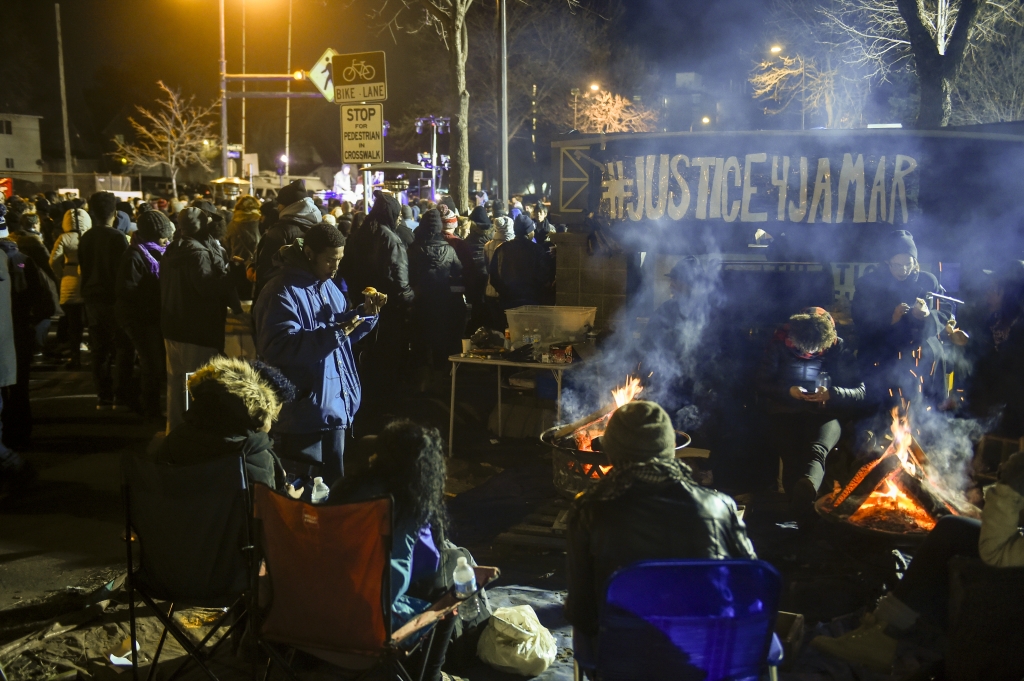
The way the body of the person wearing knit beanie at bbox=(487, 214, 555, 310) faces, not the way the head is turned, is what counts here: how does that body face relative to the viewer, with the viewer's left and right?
facing away from the viewer

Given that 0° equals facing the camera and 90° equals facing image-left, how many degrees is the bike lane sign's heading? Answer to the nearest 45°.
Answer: approximately 0°

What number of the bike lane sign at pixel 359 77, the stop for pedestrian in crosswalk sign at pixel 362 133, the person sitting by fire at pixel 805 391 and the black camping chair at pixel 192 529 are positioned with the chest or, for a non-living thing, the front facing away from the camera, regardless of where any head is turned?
1

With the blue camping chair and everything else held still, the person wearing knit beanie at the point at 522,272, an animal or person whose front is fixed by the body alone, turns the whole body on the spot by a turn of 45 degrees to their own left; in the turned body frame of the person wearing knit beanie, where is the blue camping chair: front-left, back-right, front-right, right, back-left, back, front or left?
back-left

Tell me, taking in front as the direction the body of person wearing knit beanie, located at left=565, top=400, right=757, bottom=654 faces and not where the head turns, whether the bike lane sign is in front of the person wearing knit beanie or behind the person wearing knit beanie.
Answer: in front

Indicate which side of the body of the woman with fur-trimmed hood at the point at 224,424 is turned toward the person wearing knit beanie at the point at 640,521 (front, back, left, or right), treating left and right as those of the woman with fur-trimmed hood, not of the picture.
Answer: right

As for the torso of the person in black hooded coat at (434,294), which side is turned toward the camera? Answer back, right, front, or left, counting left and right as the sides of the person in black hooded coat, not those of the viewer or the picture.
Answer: back

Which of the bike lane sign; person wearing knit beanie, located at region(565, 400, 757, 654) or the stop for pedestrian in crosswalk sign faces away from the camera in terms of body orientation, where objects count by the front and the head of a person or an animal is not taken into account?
the person wearing knit beanie

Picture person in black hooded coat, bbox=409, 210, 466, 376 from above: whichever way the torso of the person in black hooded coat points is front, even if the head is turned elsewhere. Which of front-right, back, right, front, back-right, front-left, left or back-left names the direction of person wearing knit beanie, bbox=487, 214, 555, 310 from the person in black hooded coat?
right

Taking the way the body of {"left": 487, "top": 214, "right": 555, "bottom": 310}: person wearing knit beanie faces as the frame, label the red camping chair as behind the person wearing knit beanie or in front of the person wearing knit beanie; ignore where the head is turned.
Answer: behind

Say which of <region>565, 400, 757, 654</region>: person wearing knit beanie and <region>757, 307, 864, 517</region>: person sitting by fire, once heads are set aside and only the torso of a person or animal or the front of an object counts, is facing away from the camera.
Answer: the person wearing knit beanie

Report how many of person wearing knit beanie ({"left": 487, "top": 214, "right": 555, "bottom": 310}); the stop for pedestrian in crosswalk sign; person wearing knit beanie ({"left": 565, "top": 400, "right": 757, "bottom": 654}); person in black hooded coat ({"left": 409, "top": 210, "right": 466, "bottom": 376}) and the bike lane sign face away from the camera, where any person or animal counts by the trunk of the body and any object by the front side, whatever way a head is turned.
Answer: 3

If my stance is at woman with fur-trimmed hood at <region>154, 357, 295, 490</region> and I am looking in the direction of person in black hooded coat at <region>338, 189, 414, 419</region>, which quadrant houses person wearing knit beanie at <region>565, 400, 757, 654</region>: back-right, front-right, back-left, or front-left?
back-right

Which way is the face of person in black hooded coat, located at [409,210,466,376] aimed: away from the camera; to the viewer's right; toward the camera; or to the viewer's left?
away from the camera
